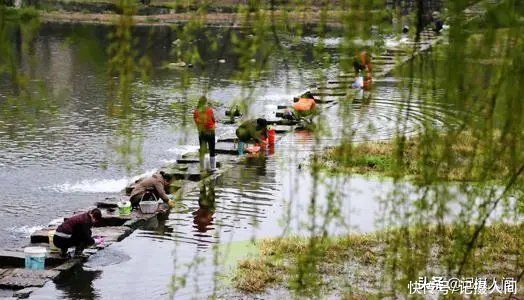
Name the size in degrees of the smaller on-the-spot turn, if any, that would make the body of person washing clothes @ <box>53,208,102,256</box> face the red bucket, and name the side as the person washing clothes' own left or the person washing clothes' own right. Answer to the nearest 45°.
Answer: approximately 45° to the person washing clothes' own left

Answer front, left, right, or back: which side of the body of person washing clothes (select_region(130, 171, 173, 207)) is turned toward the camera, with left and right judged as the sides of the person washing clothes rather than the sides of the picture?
right

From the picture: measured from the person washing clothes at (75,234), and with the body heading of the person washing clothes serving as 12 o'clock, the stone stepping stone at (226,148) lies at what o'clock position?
The stone stepping stone is roughly at 10 o'clock from the person washing clothes.

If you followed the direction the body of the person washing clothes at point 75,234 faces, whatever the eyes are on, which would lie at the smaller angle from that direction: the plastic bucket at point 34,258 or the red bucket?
the red bucket

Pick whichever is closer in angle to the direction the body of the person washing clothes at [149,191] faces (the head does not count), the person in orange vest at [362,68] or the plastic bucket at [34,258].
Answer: the person in orange vest

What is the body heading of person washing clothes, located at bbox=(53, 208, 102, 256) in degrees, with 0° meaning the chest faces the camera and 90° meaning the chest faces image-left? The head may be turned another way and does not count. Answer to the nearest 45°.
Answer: approximately 270°

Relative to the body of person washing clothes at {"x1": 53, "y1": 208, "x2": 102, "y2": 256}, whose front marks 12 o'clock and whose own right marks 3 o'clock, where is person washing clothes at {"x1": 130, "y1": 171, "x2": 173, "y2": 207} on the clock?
person washing clothes at {"x1": 130, "y1": 171, "x2": 173, "y2": 207} is roughly at 10 o'clock from person washing clothes at {"x1": 53, "y1": 208, "x2": 102, "y2": 256}.

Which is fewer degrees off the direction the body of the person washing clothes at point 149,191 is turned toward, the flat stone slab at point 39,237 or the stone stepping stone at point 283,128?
the stone stepping stone

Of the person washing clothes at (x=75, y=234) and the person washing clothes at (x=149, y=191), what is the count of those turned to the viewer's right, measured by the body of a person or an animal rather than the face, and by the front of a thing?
2

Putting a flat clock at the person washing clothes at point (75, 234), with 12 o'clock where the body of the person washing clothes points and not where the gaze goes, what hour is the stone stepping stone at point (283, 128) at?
The stone stepping stone is roughly at 10 o'clock from the person washing clothes.
